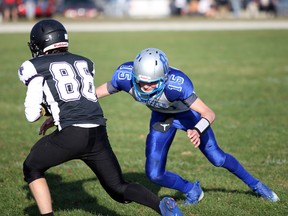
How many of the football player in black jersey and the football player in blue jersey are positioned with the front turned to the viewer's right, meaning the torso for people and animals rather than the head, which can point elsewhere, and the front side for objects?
0

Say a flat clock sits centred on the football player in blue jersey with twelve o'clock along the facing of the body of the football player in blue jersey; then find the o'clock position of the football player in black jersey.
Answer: The football player in black jersey is roughly at 12 o'clock from the football player in blue jersey.
